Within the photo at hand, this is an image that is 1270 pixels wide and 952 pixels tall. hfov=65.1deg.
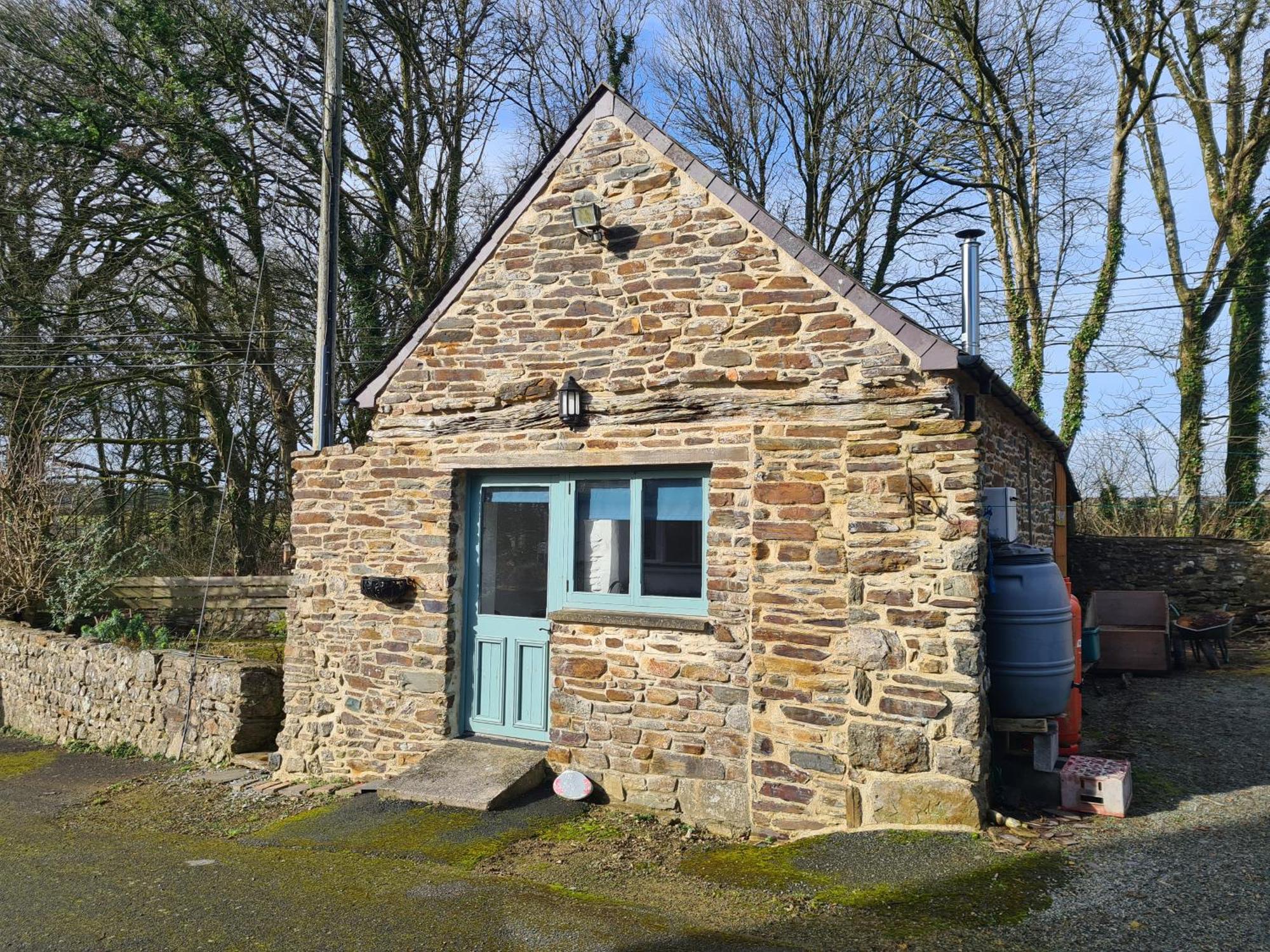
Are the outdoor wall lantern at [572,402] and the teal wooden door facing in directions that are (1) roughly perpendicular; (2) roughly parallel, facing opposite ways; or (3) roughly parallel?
roughly parallel

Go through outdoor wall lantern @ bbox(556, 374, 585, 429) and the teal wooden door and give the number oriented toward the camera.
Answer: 2

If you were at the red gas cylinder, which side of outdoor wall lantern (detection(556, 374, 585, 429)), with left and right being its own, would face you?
left

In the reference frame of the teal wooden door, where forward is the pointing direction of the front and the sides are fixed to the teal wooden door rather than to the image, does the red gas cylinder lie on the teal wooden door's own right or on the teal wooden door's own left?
on the teal wooden door's own left

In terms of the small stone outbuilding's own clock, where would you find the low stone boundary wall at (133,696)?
The low stone boundary wall is roughly at 2 o'clock from the small stone outbuilding.

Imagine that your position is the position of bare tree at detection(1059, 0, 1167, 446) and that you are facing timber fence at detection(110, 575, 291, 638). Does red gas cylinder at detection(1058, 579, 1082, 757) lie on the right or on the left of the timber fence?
left

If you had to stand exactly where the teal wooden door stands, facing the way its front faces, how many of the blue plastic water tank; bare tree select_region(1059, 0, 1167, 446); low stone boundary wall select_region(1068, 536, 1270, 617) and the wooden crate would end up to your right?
0

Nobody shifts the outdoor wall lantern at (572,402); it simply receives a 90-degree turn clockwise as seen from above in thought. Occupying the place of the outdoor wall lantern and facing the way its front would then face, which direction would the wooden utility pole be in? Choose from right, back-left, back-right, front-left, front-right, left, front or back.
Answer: front-right

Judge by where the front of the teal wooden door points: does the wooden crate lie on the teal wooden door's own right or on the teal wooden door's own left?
on the teal wooden door's own left

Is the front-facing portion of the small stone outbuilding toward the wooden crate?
no

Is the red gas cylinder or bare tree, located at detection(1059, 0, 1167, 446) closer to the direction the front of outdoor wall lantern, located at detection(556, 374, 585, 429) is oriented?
the red gas cylinder

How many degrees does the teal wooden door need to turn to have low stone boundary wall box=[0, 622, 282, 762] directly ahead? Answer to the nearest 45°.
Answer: approximately 135° to its right

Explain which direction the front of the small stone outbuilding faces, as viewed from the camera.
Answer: facing the viewer
